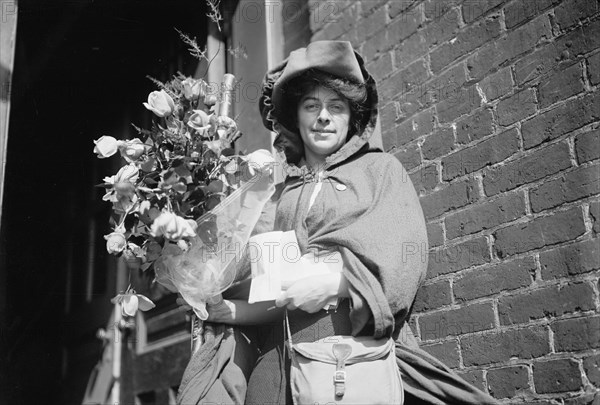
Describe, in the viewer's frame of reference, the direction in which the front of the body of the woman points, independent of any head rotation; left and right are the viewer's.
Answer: facing the viewer and to the left of the viewer
